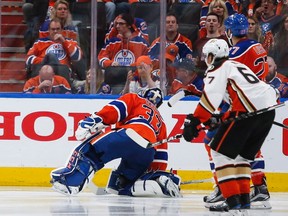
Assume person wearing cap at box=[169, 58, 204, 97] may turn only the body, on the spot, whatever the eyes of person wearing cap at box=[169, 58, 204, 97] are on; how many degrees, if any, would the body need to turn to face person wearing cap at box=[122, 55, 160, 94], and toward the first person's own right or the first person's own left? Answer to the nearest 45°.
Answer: approximately 45° to the first person's own right

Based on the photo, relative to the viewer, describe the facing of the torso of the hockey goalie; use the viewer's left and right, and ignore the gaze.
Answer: facing away from the viewer

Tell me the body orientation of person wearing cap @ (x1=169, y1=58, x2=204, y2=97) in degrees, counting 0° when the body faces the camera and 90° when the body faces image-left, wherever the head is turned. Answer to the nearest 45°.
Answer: approximately 45°

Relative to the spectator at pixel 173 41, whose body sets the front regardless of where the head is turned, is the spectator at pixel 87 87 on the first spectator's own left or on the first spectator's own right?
on the first spectator's own right

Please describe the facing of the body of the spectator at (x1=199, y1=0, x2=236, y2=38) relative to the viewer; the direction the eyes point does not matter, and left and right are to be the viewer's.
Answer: facing the viewer

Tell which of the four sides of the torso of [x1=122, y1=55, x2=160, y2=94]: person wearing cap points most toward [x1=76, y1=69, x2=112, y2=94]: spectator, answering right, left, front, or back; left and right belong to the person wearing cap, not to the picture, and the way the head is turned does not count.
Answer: right

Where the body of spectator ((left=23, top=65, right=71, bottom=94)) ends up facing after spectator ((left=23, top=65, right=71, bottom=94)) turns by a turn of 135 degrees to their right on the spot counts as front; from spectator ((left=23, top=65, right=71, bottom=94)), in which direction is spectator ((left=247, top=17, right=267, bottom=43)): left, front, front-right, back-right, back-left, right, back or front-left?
back-right

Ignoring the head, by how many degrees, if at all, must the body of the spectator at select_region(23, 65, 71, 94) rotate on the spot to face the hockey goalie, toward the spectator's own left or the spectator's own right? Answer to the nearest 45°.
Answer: approximately 45° to the spectator's own left

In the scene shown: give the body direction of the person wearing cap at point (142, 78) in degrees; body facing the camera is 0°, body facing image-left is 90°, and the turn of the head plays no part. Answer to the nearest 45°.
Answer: approximately 0°

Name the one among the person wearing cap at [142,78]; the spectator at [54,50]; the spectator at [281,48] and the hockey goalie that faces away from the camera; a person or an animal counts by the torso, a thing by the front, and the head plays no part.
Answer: the hockey goalie

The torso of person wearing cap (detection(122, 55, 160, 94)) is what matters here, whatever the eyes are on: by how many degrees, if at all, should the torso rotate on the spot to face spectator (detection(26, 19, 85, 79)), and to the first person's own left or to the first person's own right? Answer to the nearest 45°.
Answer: approximately 90° to the first person's own right

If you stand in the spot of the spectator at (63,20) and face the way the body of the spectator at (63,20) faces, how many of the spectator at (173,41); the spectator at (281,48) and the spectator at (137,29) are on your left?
3
